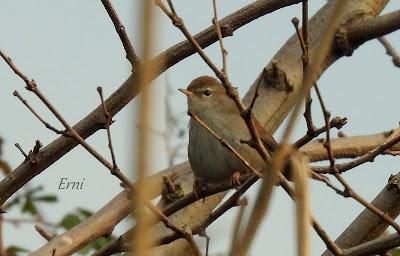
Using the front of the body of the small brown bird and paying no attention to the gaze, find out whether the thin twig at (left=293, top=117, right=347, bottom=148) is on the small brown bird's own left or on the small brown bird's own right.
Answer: on the small brown bird's own left

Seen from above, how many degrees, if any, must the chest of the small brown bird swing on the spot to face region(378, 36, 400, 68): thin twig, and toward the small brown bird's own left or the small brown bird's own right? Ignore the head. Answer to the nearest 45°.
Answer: approximately 135° to the small brown bird's own left

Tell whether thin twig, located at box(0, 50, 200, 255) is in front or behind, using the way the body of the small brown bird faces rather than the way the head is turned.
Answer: in front

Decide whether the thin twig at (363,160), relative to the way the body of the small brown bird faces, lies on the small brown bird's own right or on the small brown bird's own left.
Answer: on the small brown bird's own left
